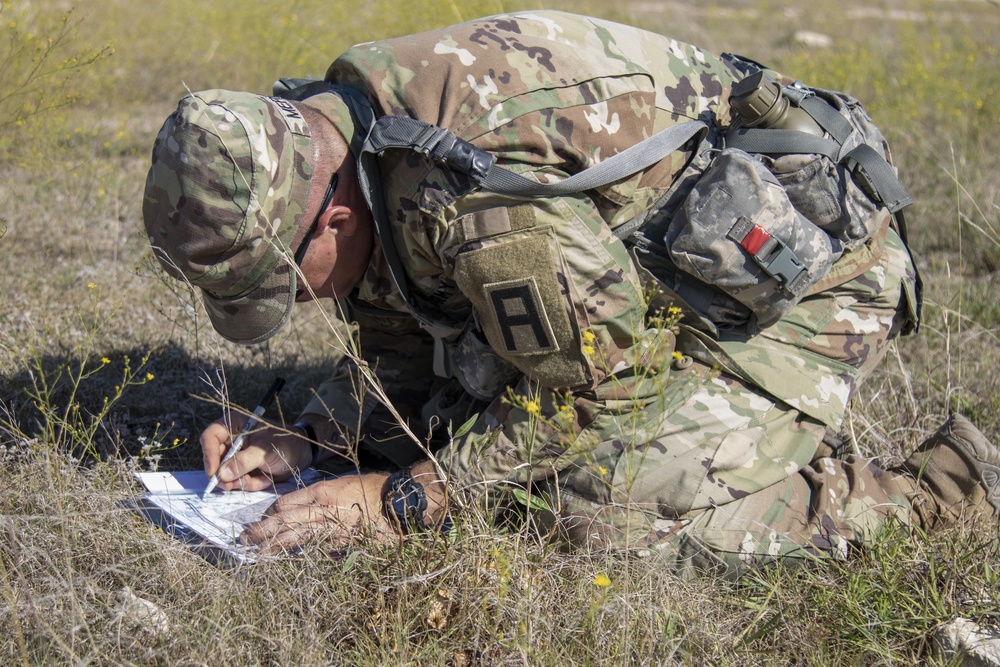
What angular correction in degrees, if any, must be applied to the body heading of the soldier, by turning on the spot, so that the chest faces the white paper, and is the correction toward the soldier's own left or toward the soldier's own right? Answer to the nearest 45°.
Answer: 0° — they already face it

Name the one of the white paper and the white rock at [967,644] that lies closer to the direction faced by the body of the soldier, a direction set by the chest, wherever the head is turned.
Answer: the white paper

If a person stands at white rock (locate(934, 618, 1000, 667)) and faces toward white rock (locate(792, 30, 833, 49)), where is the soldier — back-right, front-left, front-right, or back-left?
front-left

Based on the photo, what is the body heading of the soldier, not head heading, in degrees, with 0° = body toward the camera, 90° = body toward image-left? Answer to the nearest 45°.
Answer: approximately 90°

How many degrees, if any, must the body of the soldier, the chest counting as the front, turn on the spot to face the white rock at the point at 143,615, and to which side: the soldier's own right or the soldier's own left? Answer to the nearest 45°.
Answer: approximately 45° to the soldier's own left

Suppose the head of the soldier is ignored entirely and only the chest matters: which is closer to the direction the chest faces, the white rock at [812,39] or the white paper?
the white paper

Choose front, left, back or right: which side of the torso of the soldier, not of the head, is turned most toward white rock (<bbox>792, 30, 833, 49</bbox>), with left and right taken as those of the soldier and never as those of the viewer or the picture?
right

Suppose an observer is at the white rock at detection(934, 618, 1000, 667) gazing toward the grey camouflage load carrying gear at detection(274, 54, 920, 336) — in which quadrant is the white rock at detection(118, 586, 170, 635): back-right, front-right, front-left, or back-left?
front-left

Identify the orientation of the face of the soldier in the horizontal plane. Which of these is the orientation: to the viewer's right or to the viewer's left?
to the viewer's left

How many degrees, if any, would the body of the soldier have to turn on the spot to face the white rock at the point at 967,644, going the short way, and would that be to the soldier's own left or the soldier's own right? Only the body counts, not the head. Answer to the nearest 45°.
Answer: approximately 135° to the soldier's own left
